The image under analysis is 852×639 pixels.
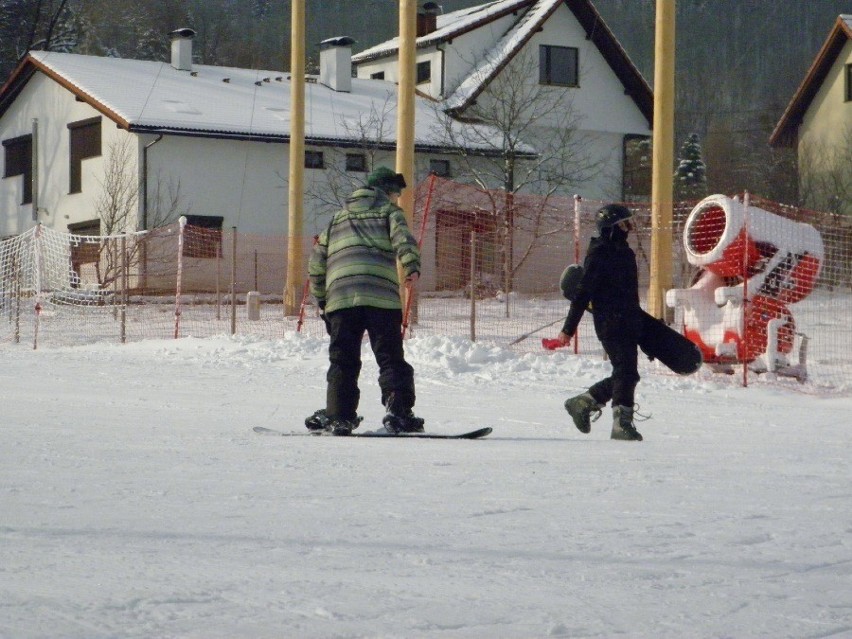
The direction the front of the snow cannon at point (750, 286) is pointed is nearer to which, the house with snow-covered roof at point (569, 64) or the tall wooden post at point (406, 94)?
the tall wooden post

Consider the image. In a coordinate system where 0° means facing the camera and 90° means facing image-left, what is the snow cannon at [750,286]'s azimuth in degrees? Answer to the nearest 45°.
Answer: approximately 45°

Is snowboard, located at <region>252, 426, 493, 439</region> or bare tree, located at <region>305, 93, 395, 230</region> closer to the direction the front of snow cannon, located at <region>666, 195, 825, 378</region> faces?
the snowboard

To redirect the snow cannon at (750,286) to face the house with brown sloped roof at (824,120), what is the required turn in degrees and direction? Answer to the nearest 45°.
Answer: approximately 135° to its right

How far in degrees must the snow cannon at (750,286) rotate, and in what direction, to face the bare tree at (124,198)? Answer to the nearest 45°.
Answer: approximately 90° to its right

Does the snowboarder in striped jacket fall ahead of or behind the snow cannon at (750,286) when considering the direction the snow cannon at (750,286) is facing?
ahead

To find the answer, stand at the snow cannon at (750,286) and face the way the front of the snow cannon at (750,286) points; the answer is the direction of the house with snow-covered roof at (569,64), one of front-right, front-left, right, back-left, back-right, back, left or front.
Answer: back-right

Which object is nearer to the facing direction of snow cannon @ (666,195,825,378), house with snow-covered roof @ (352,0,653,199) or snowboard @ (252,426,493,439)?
the snowboard

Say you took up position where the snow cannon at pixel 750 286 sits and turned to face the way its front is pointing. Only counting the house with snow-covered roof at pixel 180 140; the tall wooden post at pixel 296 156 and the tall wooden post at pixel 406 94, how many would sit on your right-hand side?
3

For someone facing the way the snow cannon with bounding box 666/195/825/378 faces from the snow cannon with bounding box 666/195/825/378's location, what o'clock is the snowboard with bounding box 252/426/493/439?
The snowboard is roughly at 11 o'clock from the snow cannon.

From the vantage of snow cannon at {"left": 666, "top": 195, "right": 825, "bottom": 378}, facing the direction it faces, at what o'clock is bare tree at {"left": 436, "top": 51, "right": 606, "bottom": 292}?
The bare tree is roughly at 4 o'clock from the snow cannon.

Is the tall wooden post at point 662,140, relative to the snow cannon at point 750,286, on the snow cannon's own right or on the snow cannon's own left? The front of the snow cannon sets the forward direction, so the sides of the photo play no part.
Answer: on the snow cannon's own right

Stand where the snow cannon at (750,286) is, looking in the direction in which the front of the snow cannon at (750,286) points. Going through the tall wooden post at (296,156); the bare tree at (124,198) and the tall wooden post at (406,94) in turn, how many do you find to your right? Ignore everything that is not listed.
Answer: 3
